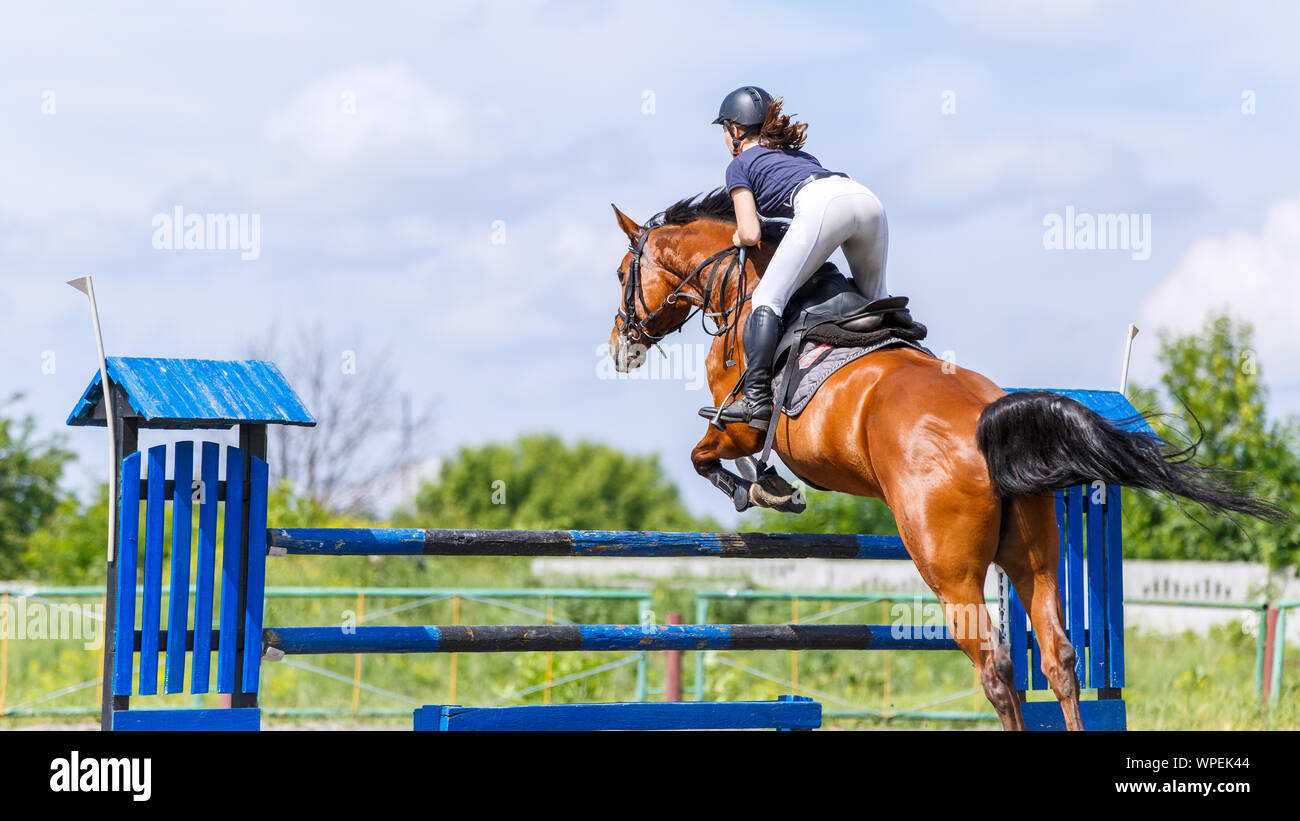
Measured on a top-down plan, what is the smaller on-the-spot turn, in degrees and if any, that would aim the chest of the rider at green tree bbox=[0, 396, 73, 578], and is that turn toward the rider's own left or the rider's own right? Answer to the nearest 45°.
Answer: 0° — they already face it

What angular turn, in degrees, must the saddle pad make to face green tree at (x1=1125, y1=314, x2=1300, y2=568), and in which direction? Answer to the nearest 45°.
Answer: approximately 45° to its right

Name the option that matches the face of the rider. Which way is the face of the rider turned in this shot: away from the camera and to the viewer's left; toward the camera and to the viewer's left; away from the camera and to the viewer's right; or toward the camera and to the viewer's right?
away from the camera and to the viewer's left

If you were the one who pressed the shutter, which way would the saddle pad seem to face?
facing away from the viewer and to the left of the viewer

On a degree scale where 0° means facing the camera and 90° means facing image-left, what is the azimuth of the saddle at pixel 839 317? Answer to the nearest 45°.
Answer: approximately 135°

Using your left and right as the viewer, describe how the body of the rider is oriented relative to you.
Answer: facing away from the viewer and to the left of the viewer
